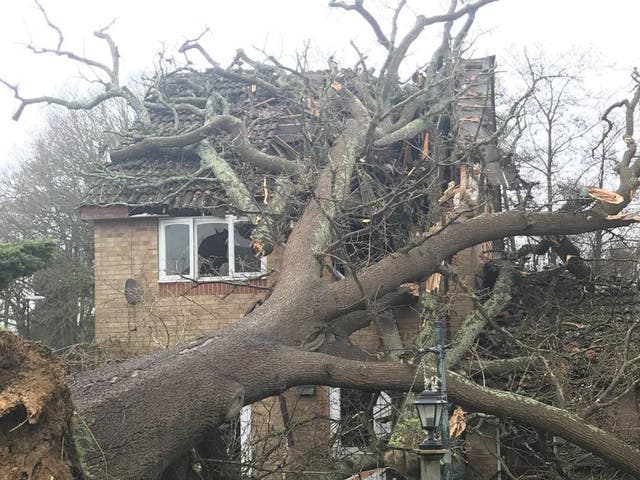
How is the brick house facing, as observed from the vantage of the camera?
facing the viewer
